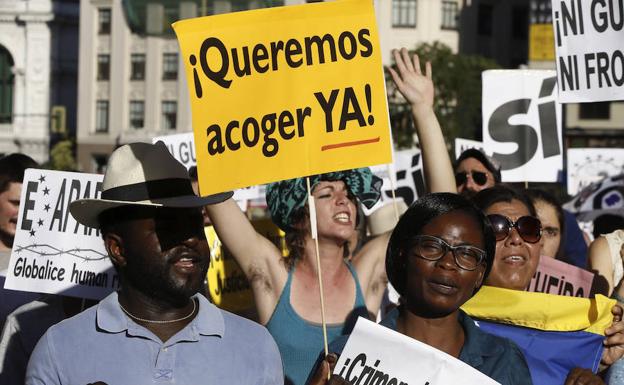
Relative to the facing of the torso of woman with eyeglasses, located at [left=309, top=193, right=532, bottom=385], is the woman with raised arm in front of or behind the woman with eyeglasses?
behind

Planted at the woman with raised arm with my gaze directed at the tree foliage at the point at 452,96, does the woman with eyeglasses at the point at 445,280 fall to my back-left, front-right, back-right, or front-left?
back-right

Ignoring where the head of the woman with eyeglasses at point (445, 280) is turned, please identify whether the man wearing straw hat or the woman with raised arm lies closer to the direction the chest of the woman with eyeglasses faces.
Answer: the man wearing straw hat

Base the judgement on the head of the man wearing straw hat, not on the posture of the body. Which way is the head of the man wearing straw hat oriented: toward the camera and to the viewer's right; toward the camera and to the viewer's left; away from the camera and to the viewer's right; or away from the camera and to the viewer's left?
toward the camera and to the viewer's right

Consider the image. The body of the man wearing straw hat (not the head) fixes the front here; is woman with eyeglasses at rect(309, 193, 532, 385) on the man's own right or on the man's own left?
on the man's own left

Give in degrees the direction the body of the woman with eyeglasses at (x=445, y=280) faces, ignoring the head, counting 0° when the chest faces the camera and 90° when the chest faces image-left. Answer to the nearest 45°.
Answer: approximately 0°

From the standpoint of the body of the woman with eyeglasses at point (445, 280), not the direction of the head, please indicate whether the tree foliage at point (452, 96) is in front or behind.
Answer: behind

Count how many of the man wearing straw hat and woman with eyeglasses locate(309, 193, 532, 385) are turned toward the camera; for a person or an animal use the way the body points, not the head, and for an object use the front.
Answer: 2

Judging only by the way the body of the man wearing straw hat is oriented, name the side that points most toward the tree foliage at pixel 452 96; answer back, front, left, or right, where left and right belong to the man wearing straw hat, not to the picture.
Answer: back
